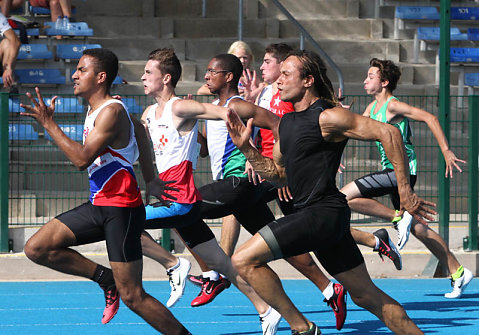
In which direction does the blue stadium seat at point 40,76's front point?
toward the camera

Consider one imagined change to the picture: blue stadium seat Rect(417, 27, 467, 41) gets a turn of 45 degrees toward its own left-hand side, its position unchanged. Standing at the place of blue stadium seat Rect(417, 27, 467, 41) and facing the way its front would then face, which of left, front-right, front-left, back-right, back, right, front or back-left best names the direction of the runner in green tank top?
front-right

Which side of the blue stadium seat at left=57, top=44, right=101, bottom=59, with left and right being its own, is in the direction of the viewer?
front

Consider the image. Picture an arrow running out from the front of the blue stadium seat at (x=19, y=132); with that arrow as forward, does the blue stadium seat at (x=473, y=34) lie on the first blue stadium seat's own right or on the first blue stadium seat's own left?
on the first blue stadium seat's own left

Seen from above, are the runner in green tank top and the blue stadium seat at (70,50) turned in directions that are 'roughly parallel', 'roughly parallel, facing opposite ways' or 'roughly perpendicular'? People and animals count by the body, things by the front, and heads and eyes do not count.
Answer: roughly perpendicular

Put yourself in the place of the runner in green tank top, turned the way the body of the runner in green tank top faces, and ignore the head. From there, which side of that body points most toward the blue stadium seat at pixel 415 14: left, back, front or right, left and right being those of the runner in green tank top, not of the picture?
right

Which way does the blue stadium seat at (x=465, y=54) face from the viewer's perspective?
toward the camera

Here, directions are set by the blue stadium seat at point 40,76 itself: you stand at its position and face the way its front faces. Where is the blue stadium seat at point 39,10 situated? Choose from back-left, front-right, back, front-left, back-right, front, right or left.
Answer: back

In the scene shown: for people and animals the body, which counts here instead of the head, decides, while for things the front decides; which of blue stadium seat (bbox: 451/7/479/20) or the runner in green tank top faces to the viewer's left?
the runner in green tank top

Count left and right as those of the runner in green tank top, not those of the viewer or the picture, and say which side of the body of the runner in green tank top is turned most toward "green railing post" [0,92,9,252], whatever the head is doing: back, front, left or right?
front

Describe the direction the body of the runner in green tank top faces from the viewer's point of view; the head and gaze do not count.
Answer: to the viewer's left

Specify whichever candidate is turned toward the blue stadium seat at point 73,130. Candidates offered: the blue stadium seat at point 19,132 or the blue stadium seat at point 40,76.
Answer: the blue stadium seat at point 40,76

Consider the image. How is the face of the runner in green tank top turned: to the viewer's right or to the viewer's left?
to the viewer's left

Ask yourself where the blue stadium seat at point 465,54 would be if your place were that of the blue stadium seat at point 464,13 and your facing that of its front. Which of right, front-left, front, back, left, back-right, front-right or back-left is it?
front

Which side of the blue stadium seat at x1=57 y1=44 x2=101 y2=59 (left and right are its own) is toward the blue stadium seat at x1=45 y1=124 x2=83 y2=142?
front
